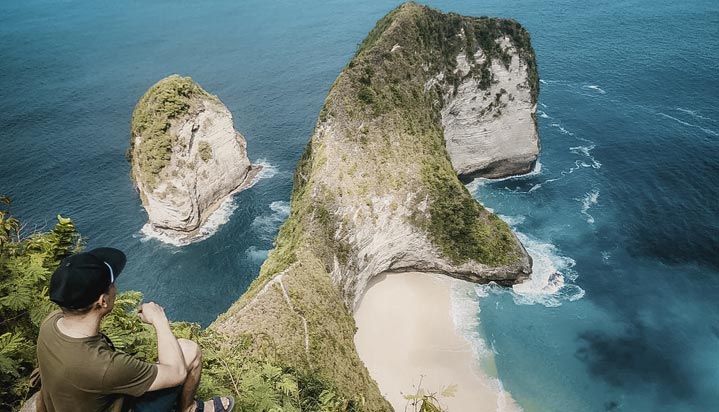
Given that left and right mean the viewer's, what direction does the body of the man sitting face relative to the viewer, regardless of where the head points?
facing away from the viewer and to the right of the viewer

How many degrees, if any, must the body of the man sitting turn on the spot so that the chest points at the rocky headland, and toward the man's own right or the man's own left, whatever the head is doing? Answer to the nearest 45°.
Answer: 0° — they already face it

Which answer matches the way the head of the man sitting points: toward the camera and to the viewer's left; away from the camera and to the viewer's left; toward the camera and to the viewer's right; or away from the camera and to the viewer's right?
away from the camera and to the viewer's right

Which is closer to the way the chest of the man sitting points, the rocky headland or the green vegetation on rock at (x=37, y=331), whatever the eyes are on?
the rocky headland
